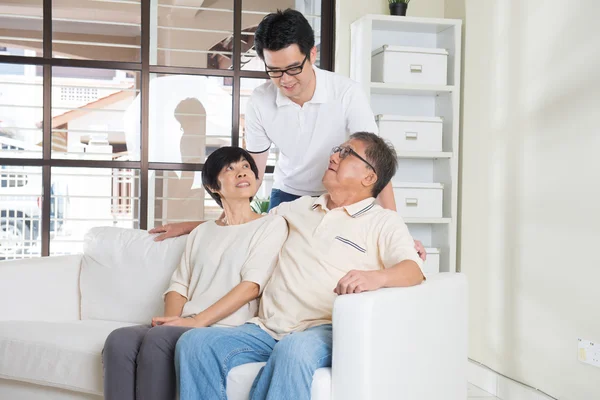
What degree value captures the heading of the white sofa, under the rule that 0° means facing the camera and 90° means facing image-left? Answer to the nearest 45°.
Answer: approximately 45°

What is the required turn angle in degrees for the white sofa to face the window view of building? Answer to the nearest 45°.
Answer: approximately 135° to its right

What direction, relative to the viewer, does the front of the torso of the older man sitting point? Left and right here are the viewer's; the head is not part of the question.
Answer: facing the viewer and to the left of the viewer

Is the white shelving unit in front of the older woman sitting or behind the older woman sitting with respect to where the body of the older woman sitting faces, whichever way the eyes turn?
behind

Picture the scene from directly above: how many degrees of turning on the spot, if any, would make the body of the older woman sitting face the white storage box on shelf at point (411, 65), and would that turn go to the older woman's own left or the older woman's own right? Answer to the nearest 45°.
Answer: approximately 180°

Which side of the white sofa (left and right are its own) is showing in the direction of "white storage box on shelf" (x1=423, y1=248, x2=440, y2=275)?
back

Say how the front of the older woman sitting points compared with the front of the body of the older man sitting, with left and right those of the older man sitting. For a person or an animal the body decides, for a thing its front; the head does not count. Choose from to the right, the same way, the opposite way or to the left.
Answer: the same way

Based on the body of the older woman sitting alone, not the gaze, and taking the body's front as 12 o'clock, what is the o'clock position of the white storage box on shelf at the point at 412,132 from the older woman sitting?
The white storage box on shelf is roughly at 6 o'clock from the older woman sitting.

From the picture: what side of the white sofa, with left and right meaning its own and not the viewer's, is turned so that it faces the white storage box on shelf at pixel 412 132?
back

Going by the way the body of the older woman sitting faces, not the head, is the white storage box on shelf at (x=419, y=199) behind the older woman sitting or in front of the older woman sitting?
behind

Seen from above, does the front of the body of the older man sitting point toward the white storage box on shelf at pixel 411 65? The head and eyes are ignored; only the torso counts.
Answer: no

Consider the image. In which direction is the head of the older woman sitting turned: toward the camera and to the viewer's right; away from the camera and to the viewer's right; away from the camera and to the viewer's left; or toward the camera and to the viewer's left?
toward the camera and to the viewer's right

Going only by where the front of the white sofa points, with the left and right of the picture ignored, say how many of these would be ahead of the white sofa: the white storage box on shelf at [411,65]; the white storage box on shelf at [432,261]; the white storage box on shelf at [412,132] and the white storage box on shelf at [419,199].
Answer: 0

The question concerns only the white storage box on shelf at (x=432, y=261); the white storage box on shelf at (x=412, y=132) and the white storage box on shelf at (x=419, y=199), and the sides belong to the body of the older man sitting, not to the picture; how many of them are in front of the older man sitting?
0
